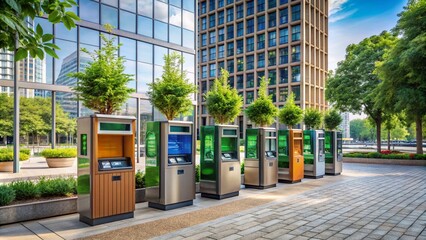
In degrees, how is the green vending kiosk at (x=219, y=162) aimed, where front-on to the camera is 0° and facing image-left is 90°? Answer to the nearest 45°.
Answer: approximately 315°

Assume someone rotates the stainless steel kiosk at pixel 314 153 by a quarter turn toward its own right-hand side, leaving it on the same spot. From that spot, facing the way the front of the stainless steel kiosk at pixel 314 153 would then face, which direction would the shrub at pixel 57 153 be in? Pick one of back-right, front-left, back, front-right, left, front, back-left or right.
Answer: front-right

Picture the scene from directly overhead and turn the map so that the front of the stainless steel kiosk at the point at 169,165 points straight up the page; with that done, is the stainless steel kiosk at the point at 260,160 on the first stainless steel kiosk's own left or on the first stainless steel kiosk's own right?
on the first stainless steel kiosk's own left

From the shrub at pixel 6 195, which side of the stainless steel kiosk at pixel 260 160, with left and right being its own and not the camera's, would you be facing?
right

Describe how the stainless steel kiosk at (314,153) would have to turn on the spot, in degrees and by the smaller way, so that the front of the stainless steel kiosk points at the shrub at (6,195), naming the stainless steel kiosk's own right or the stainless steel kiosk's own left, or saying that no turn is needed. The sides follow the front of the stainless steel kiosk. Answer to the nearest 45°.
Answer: approximately 90° to the stainless steel kiosk's own right

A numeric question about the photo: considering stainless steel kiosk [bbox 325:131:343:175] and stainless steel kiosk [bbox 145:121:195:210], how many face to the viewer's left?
0

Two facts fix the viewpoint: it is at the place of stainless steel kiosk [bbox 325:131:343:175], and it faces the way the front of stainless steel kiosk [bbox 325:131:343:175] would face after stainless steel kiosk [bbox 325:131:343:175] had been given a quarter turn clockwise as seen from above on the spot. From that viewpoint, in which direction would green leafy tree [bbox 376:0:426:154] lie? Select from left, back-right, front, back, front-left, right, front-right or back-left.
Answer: back

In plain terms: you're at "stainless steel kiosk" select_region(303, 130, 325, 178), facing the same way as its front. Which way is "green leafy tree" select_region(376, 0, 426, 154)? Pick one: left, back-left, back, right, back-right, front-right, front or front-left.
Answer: left

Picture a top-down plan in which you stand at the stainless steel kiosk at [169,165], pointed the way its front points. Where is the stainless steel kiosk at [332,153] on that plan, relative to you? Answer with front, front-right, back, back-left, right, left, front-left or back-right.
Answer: left

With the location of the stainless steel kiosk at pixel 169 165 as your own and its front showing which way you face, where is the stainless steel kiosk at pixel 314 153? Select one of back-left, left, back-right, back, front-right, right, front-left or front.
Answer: left

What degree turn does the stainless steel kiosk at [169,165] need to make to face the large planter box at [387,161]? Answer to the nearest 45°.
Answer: approximately 90° to its left

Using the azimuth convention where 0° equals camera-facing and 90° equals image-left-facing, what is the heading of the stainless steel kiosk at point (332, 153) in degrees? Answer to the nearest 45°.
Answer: approximately 315°
